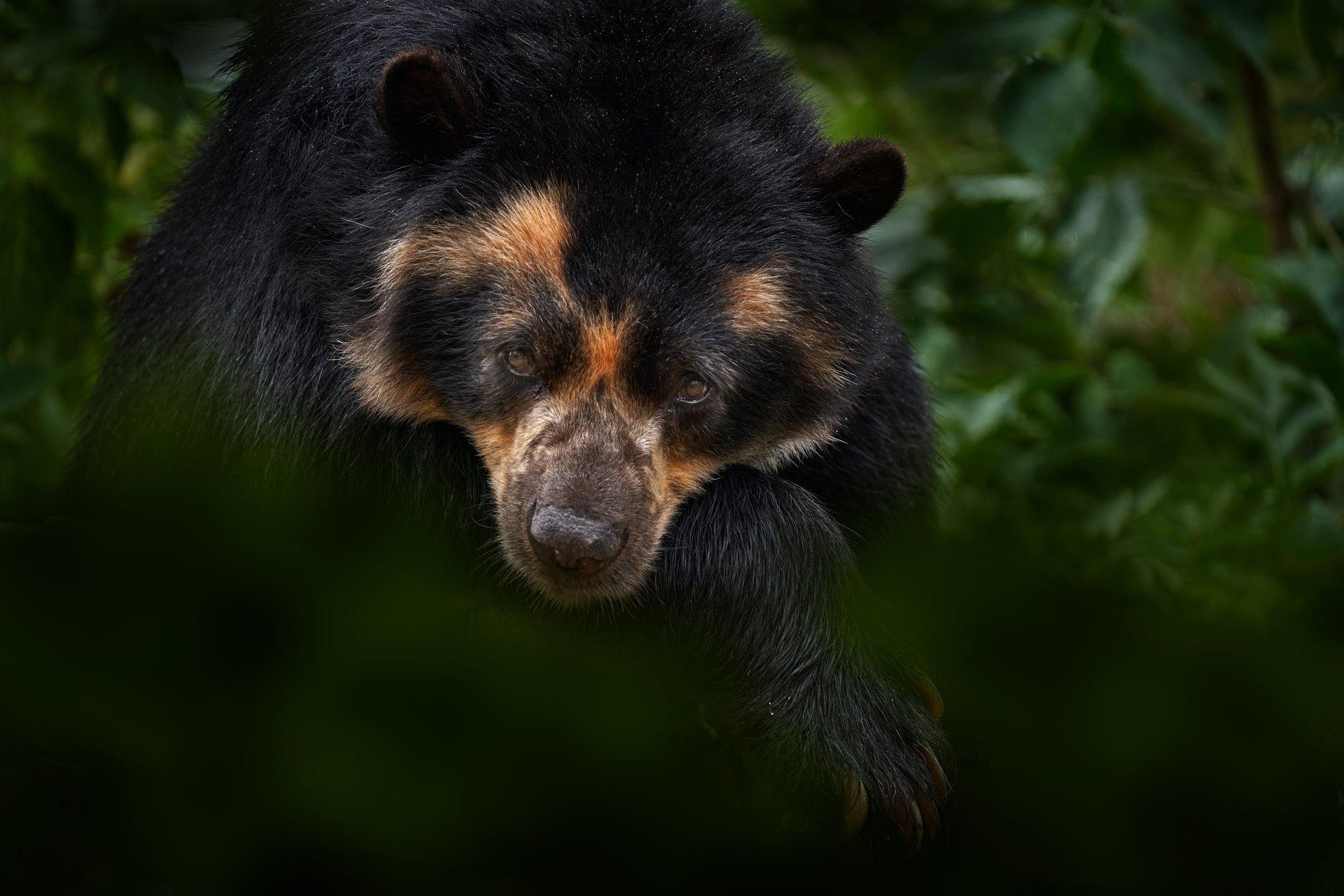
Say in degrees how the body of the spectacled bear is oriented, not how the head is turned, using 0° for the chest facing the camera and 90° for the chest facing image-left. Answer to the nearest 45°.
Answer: approximately 0°

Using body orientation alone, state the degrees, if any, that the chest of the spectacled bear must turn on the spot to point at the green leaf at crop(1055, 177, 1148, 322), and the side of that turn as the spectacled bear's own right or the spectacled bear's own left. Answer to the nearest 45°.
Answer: approximately 135° to the spectacled bear's own left

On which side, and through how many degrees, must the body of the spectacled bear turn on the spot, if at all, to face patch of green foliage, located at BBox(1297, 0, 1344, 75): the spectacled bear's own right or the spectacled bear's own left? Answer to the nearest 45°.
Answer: approximately 90° to the spectacled bear's own left

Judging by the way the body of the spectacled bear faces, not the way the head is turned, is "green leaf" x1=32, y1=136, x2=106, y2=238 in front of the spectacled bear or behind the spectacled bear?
behind

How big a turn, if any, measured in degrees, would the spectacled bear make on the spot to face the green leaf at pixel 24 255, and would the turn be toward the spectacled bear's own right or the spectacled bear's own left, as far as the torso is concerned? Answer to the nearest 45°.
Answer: approximately 135° to the spectacled bear's own right

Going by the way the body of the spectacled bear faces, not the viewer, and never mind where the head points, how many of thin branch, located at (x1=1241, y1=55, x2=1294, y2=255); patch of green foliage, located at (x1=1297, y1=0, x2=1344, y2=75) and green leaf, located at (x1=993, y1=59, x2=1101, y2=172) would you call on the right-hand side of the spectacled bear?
0

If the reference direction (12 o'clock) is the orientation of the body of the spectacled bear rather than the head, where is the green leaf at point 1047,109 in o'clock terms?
The green leaf is roughly at 8 o'clock from the spectacled bear.

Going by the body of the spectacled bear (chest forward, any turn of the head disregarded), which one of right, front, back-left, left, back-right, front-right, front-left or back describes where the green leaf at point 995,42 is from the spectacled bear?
back-left

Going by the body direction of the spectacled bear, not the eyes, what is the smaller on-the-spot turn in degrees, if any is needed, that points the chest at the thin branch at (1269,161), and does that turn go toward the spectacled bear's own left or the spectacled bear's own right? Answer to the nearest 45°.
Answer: approximately 135° to the spectacled bear's own left
